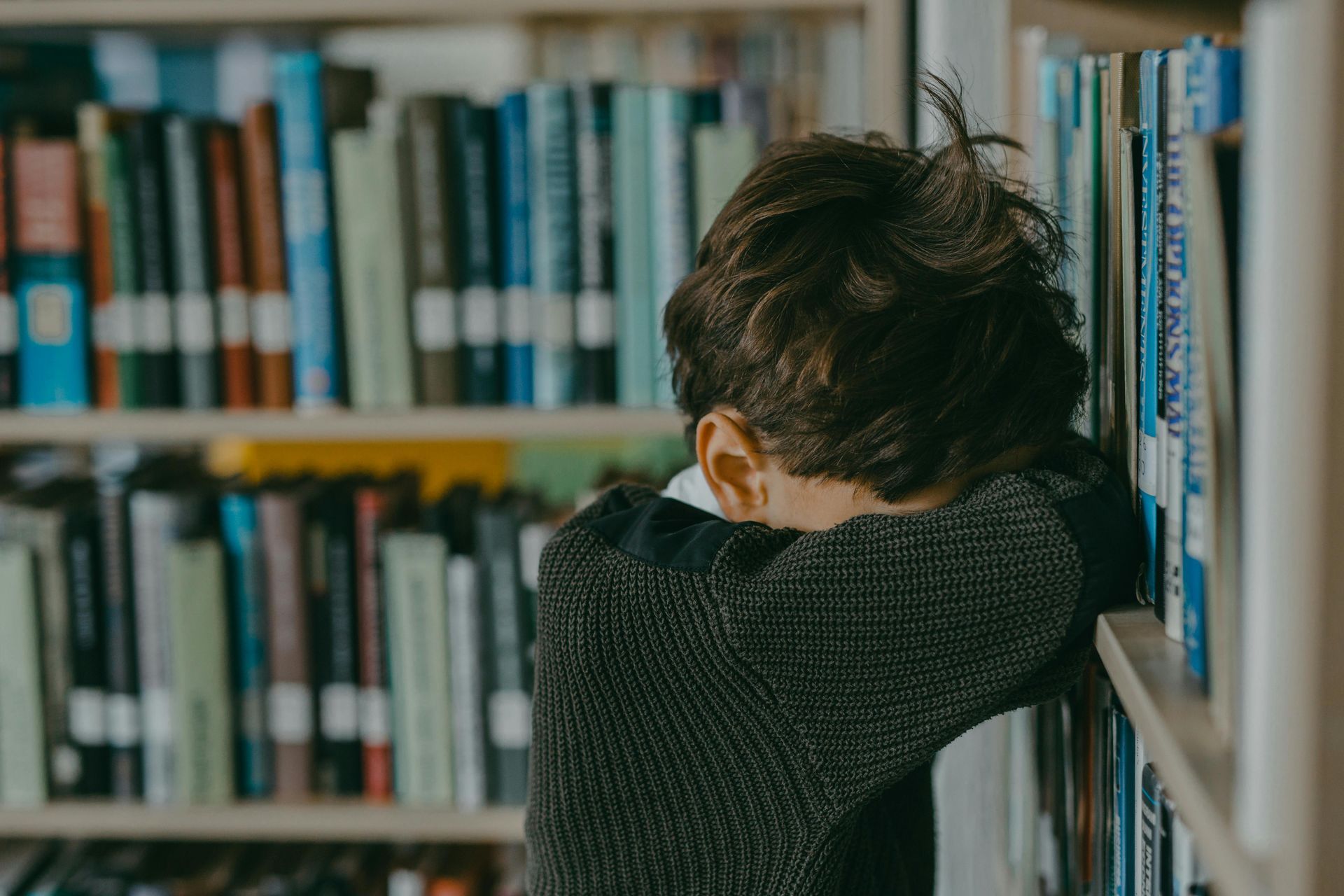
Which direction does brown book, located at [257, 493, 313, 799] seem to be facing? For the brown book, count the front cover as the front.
to the viewer's right

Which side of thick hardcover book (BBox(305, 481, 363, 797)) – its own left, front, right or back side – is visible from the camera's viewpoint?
right

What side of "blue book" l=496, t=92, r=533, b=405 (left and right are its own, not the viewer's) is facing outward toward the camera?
right

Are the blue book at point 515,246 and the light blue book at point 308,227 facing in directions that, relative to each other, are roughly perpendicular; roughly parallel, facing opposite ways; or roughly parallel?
roughly parallel

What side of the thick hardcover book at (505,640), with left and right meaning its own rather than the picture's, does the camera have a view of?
right

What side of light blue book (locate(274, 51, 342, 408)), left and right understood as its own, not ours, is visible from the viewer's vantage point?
right

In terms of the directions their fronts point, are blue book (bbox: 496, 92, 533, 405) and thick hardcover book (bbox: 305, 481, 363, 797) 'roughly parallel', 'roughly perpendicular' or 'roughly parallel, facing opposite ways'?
roughly parallel

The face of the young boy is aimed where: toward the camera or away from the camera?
away from the camera

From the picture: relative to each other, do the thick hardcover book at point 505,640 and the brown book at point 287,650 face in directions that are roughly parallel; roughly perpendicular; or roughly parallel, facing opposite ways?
roughly parallel
